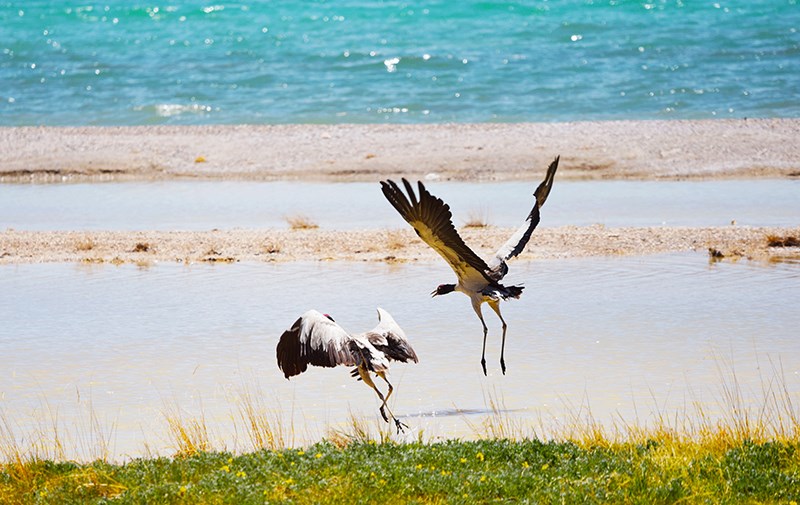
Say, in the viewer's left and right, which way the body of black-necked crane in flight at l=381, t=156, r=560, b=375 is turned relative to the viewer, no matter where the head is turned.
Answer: facing away from the viewer and to the left of the viewer

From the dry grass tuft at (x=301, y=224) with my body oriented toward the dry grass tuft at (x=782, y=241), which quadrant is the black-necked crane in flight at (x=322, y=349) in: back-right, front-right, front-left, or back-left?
front-right

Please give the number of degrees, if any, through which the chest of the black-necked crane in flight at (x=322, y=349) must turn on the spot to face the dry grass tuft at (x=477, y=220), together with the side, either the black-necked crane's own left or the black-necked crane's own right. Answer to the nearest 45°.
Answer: approximately 45° to the black-necked crane's own right

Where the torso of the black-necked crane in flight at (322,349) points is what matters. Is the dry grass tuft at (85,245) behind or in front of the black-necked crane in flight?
in front

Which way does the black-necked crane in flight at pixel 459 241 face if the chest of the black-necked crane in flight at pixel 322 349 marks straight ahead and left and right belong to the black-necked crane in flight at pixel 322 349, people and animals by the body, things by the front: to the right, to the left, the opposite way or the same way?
the same way

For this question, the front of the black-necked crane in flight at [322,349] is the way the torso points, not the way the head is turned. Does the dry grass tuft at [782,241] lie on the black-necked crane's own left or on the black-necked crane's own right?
on the black-necked crane's own right

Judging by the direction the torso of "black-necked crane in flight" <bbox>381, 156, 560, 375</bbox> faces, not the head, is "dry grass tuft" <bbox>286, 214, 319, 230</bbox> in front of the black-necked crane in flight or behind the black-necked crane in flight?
in front

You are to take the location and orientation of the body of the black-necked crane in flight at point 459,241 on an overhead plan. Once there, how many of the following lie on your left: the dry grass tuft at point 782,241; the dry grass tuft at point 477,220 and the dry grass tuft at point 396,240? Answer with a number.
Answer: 0

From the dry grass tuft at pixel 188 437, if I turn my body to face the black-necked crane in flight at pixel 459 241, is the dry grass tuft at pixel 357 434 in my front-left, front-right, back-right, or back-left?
front-right

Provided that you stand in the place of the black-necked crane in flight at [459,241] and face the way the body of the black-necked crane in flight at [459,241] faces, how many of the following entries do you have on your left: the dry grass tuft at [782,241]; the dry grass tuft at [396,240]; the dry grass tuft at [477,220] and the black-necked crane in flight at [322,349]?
1

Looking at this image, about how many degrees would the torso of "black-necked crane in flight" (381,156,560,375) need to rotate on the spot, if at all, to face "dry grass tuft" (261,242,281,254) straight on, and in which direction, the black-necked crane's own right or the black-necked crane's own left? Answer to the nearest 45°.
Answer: approximately 45° to the black-necked crane's own right

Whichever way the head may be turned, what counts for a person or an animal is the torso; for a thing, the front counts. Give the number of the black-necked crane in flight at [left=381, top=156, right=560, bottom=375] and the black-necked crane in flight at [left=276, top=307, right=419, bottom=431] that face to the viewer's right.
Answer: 0

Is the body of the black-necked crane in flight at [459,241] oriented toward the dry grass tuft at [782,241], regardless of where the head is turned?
no

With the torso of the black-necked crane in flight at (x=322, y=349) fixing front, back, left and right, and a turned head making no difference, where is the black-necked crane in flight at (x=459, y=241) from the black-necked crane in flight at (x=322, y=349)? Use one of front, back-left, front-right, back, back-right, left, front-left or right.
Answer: right

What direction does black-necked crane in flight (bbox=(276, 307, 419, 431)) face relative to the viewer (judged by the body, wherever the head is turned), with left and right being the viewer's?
facing away from the viewer and to the left of the viewer

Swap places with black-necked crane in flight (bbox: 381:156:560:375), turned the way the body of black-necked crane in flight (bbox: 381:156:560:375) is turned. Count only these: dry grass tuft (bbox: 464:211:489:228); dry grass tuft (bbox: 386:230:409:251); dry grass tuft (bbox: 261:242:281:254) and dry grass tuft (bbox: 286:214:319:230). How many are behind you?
0
